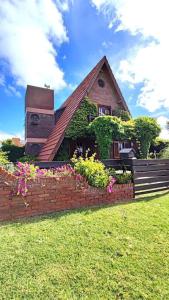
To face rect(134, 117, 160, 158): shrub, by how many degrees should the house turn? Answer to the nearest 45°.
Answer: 0° — it already faces it

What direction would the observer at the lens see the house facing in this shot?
facing the viewer and to the right of the viewer

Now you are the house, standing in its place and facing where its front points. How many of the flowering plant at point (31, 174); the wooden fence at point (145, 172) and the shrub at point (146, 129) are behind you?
0

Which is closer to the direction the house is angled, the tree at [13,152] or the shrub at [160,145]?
the shrub

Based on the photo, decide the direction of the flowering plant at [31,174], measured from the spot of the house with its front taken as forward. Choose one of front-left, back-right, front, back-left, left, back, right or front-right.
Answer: front-right

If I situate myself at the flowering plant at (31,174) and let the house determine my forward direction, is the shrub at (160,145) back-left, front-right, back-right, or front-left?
front-right

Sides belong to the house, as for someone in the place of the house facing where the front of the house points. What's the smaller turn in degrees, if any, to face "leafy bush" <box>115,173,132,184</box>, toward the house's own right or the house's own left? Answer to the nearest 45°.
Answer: approximately 45° to the house's own right

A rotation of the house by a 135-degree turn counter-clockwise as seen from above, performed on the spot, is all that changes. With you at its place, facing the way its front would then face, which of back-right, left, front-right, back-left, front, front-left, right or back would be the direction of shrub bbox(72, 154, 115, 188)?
back

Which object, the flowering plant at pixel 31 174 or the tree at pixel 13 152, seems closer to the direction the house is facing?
the flowering plant

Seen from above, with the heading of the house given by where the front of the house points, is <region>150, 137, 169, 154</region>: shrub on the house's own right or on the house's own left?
on the house's own left

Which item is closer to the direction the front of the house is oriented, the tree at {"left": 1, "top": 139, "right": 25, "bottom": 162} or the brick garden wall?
the brick garden wall

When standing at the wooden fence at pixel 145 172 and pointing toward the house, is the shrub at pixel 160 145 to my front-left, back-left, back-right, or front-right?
front-right
